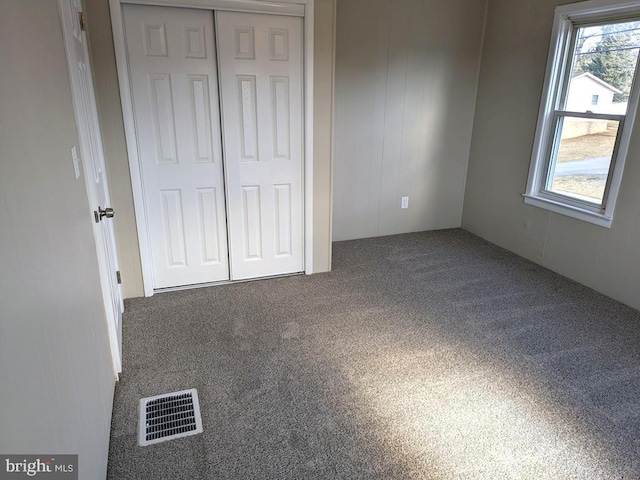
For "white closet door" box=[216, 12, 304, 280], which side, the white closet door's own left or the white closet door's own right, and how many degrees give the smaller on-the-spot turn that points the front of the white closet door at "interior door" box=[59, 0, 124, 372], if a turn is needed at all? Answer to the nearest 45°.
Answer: approximately 45° to the white closet door's own right

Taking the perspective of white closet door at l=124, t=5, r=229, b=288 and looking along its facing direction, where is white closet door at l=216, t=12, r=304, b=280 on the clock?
white closet door at l=216, t=12, r=304, b=280 is roughly at 9 o'clock from white closet door at l=124, t=5, r=229, b=288.

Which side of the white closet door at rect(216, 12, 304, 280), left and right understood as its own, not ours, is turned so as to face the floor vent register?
front

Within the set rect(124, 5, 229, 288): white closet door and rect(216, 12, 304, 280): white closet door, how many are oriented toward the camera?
2

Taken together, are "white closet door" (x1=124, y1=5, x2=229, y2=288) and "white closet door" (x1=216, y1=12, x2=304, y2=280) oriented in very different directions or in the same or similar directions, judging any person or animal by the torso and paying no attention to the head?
same or similar directions

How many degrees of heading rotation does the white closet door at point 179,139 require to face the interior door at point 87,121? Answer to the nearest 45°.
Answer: approximately 45° to its right

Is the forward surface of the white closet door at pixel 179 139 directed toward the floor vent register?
yes

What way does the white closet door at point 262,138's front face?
toward the camera

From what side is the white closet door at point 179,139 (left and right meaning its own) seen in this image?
front

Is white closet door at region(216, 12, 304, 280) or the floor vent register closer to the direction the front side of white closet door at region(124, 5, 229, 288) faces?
the floor vent register
